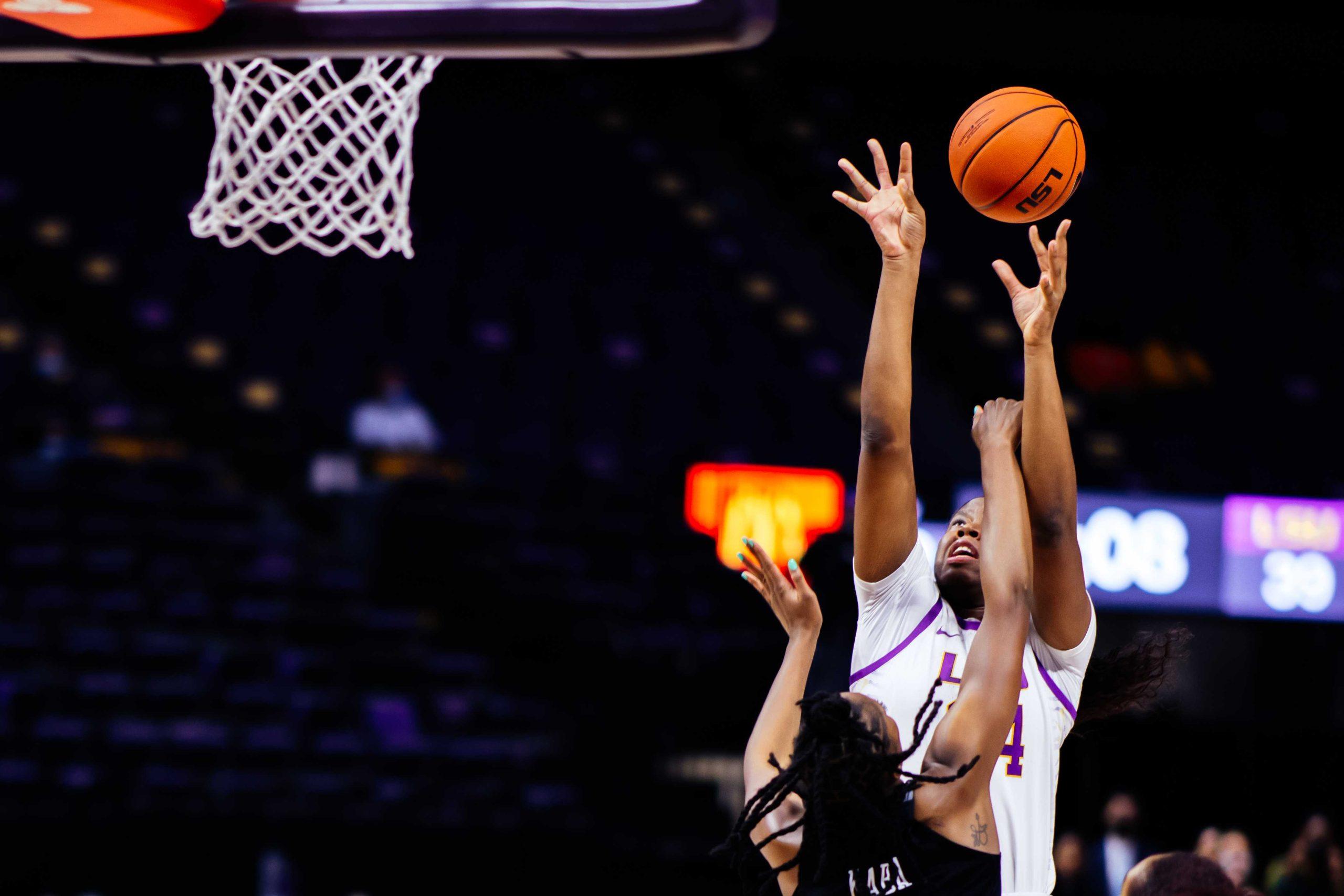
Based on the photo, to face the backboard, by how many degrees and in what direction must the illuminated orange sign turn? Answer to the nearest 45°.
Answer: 0° — it already faces it

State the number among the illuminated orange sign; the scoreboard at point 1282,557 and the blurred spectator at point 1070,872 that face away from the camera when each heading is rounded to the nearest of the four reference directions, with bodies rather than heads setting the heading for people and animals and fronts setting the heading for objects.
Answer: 0

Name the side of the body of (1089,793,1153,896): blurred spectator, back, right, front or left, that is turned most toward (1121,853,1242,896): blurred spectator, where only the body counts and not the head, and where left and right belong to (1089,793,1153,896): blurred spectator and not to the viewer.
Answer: front

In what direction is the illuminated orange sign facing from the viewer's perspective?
toward the camera

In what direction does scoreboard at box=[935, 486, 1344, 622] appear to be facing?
toward the camera

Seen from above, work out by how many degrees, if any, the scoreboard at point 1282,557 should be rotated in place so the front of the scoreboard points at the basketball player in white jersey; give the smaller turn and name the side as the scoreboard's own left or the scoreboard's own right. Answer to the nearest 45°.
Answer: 0° — it already faces them

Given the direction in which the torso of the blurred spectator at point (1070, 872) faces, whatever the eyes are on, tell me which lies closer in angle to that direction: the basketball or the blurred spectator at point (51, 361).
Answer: the basketball
